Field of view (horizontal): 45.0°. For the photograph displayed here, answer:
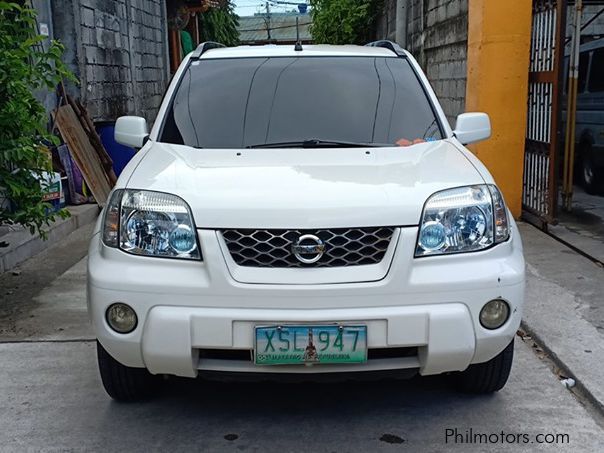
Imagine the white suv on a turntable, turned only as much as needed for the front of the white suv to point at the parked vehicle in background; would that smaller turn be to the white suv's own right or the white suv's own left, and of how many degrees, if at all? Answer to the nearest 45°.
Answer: approximately 135° to the white suv's own left

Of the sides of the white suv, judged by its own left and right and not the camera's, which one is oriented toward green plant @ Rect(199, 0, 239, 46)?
back

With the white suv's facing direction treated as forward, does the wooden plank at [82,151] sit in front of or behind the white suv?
behind

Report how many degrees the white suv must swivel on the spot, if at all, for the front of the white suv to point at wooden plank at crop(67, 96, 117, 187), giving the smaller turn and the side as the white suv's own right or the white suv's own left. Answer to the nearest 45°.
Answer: approximately 135° to the white suv's own right

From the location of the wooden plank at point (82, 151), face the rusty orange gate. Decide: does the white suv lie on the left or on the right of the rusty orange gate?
right

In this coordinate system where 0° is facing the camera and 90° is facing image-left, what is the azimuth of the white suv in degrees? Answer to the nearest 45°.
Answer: approximately 0°
